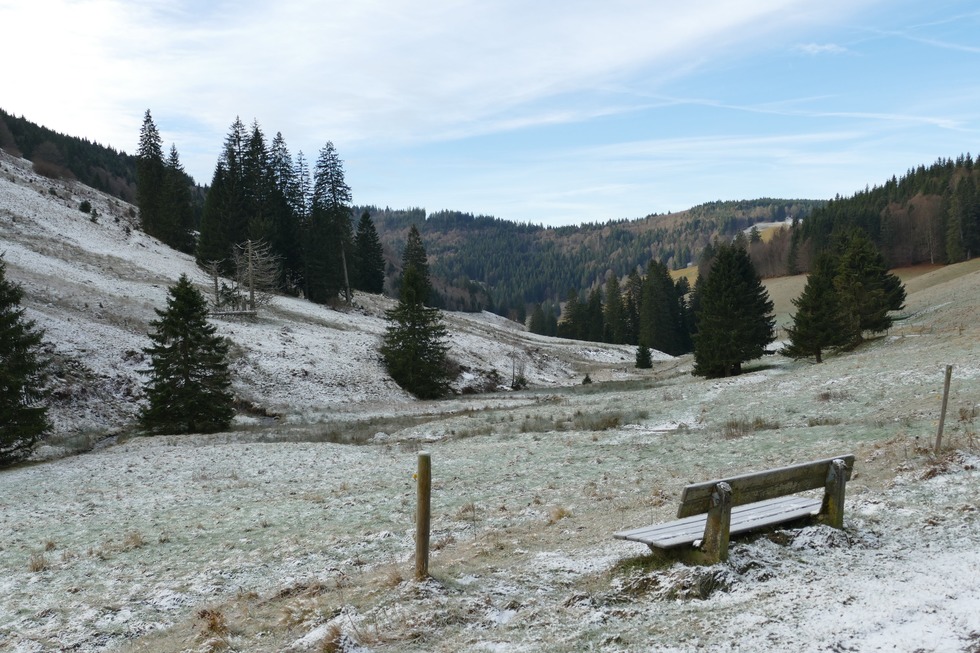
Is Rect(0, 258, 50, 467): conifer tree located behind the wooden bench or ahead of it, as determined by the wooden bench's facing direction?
ahead

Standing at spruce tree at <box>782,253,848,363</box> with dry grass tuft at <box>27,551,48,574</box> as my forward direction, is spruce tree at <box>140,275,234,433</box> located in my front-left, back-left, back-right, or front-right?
front-right

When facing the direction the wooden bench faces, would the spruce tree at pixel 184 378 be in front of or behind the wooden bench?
in front

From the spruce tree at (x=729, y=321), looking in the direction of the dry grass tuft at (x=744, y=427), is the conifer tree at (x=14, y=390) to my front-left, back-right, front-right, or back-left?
front-right
